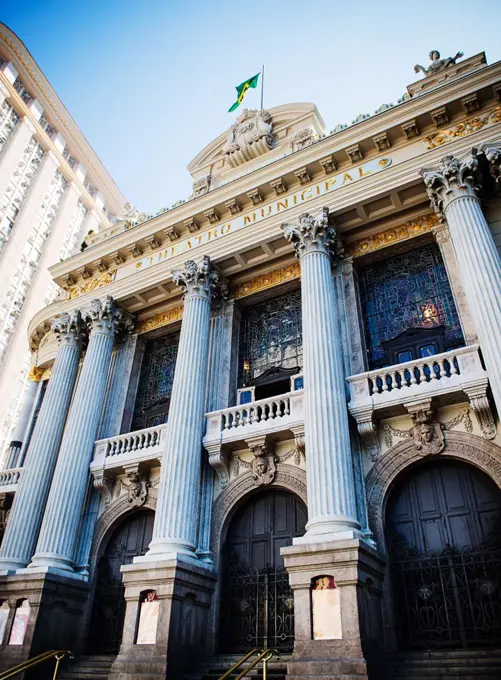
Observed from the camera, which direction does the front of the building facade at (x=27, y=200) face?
facing the viewer and to the right of the viewer

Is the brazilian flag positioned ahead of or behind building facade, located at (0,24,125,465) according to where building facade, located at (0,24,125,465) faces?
ahead

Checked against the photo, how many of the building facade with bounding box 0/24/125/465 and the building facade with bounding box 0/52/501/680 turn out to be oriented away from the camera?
0

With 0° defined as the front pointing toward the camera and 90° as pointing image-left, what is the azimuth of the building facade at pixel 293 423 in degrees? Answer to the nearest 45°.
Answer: approximately 45°
